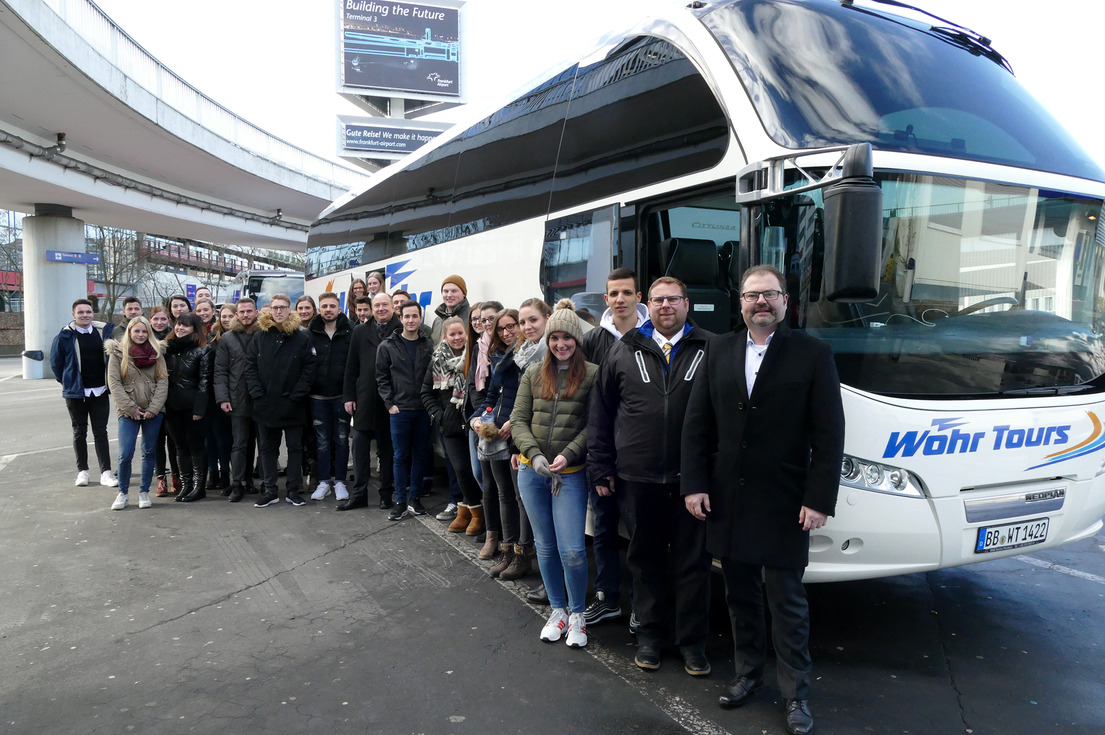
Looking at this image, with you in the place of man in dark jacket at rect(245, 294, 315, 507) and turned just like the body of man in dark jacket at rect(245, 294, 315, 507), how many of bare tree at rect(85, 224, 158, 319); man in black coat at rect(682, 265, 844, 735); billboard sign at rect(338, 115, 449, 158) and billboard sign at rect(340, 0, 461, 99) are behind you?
3

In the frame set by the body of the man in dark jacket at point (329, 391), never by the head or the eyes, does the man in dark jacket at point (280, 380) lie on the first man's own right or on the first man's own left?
on the first man's own right

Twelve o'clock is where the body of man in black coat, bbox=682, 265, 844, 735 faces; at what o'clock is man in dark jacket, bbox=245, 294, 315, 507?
The man in dark jacket is roughly at 4 o'clock from the man in black coat.
